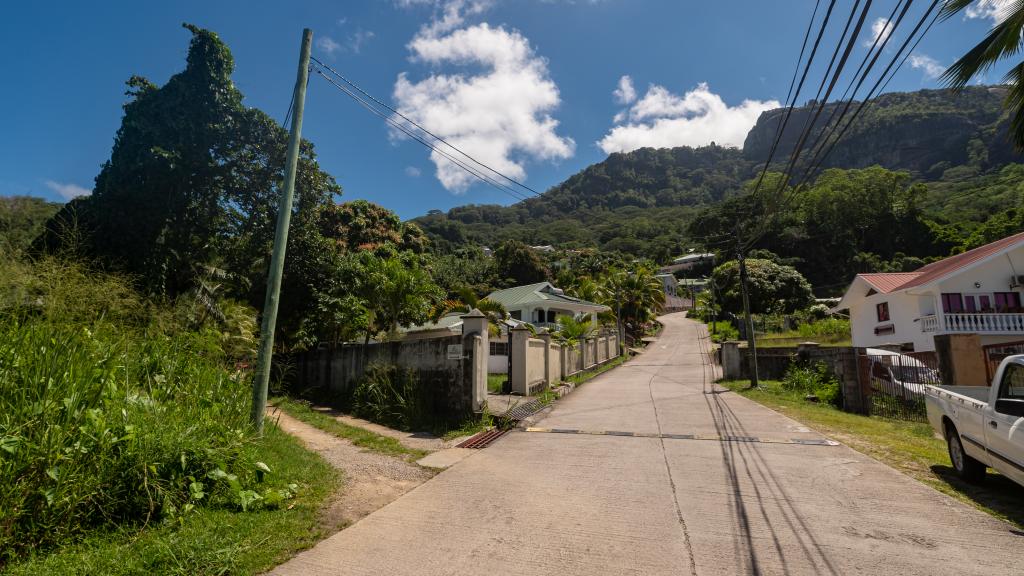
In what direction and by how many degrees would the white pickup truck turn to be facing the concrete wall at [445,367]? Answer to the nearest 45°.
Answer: approximately 135° to its right

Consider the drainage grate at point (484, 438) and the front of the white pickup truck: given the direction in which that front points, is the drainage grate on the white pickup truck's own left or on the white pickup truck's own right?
on the white pickup truck's own right

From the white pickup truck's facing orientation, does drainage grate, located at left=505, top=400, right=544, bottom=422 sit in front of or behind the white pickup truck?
behind

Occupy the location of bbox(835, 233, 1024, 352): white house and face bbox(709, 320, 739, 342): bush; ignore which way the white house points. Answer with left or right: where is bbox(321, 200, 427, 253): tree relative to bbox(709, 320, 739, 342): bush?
left

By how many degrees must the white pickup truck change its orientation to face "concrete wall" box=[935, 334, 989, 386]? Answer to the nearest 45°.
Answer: approximately 135° to its left

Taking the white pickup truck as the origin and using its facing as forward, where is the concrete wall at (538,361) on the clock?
The concrete wall is roughly at 5 o'clock from the white pickup truck.

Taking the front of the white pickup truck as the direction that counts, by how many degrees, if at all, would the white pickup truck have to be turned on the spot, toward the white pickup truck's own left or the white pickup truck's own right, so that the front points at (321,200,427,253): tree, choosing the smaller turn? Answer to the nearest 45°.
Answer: approximately 135° to the white pickup truck's own right

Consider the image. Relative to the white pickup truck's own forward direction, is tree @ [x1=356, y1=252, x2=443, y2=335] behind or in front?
behind

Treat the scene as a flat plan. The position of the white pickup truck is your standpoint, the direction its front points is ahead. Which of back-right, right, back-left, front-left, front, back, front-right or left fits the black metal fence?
back-left

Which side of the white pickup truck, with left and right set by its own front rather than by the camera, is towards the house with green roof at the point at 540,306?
back

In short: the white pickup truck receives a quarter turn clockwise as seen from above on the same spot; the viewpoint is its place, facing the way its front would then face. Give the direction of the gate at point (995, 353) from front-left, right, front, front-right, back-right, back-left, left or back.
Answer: back-right

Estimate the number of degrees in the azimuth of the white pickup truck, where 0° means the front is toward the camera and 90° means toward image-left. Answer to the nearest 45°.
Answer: approximately 315°
